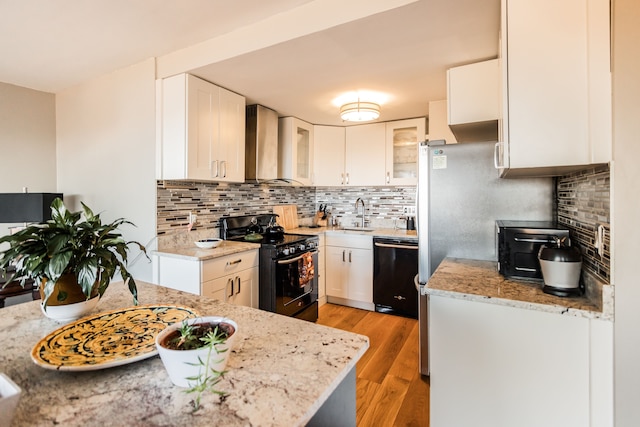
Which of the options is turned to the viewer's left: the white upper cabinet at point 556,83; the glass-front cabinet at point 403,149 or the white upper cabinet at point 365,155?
the white upper cabinet at point 556,83

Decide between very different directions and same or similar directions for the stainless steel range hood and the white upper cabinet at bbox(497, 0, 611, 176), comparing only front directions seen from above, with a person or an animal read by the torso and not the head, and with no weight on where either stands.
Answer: very different directions

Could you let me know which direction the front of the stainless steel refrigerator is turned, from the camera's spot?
facing to the left of the viewer

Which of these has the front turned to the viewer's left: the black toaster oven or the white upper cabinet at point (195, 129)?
the black toaster oven

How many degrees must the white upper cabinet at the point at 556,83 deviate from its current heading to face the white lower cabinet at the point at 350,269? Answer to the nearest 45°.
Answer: approximately 45° to its right

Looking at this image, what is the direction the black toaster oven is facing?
to the viewer's left

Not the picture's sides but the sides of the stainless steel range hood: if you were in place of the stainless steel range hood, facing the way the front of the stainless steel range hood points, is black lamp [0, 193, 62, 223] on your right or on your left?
on your right

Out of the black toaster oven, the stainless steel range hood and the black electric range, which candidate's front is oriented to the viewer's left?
the black toaster oven
